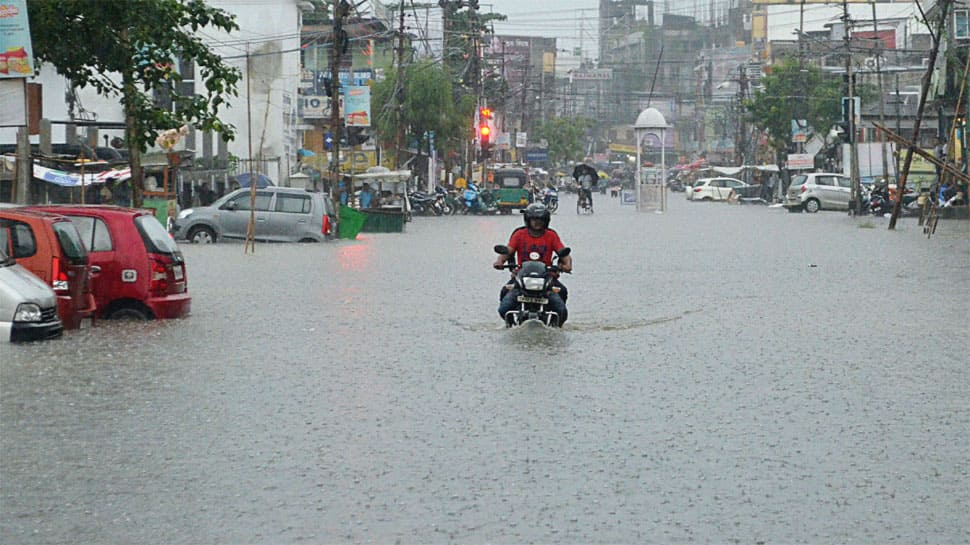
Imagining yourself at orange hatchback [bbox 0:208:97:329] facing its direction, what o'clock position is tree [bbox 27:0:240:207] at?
The tree is roughly at 2 o'clock from the orange hatchback.

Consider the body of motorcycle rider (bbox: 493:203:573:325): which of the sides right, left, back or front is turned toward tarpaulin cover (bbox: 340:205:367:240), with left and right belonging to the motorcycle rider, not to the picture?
back

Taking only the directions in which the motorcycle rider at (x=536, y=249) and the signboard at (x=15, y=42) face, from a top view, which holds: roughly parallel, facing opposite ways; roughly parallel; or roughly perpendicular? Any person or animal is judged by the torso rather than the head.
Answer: roughly parallel

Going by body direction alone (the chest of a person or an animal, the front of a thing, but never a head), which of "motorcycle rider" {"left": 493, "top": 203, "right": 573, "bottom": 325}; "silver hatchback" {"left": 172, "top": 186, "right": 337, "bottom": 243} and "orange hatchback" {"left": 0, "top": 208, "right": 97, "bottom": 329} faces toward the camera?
the motorcycle rider

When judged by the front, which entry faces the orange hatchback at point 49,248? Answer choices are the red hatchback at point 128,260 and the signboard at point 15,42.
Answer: the signboard

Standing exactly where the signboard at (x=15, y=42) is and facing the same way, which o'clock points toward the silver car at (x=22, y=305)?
The silver car is roughly at 12 o'clock from the signboard.

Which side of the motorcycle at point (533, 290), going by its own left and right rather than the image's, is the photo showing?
front

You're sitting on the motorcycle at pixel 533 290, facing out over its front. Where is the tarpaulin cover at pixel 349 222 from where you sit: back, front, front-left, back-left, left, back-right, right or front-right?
back

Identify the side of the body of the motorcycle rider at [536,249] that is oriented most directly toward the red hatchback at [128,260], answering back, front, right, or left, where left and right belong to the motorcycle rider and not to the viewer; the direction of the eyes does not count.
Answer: right

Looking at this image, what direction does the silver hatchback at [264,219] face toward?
to the viewer's left

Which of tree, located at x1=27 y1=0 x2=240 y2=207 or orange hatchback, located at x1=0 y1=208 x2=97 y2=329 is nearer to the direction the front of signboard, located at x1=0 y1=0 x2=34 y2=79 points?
the orange hatchback

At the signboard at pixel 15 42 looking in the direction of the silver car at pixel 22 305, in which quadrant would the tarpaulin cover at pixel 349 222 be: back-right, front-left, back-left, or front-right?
back-left

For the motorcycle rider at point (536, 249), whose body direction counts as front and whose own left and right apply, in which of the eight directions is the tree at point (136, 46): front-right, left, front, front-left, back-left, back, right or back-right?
back-right

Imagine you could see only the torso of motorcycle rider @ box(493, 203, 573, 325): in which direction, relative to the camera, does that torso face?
toward the camera

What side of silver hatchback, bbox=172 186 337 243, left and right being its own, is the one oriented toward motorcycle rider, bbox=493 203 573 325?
left

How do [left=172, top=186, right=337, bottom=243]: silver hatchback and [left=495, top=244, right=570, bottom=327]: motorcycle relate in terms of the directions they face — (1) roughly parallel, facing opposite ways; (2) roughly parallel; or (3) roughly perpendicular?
roughly perpendicular

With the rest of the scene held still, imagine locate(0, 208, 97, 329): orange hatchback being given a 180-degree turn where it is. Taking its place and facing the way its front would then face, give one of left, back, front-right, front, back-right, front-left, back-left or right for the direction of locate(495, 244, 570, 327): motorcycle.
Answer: front-left

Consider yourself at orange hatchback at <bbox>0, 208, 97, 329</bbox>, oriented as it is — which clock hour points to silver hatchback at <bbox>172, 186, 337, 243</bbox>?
The silver hatchback is roughly at 2 o'clock from the orange hatchback.
